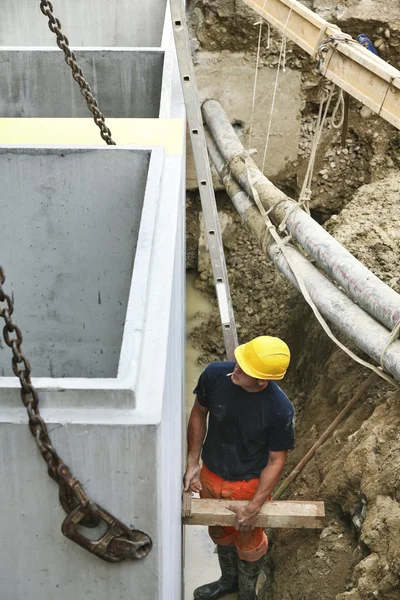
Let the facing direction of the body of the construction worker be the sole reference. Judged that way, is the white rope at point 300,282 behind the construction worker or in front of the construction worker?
behind

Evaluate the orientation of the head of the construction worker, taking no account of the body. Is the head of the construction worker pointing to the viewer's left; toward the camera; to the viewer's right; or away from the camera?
to the viewer's left

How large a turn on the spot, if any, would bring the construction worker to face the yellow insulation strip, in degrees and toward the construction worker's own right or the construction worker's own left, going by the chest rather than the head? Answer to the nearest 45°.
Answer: approximately 90° to the construction worker's own right

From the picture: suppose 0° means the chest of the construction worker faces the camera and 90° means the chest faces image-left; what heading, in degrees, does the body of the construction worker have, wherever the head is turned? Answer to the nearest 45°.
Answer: approximately 45°

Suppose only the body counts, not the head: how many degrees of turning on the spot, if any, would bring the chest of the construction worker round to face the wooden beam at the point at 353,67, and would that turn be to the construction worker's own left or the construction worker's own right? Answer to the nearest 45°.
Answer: approximately 135° to the construction worker's own right

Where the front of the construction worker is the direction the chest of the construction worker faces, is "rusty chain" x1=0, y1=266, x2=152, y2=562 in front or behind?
in front
